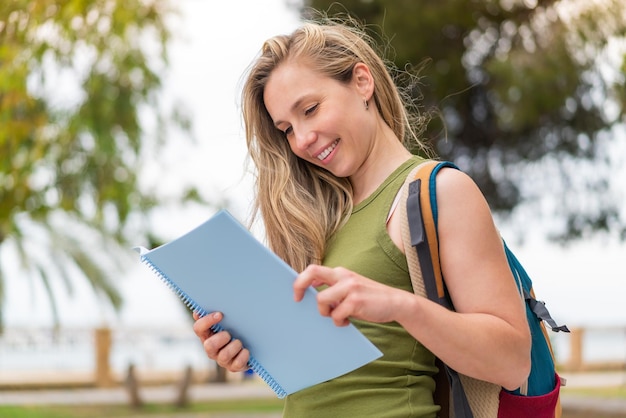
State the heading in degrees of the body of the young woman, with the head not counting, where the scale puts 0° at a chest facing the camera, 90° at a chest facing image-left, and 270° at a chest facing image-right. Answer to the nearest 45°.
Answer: approximately 45°
